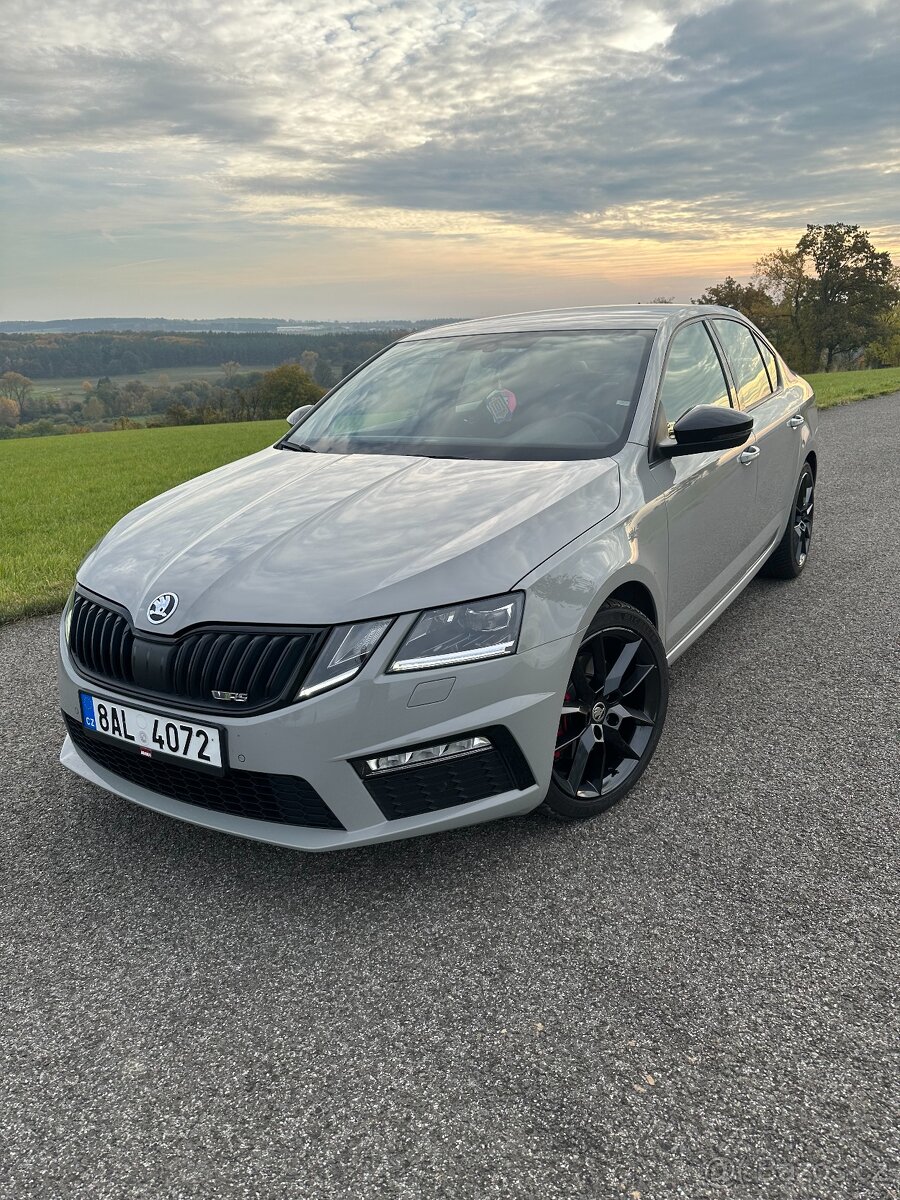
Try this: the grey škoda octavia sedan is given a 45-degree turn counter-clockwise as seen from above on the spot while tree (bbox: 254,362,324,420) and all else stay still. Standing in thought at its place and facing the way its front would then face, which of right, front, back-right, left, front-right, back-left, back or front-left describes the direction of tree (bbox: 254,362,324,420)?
back

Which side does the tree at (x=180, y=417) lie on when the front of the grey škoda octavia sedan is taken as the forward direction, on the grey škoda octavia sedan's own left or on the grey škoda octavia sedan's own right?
on the grey škoda octavia sedan's own right

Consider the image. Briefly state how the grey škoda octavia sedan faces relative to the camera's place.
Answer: facing the viewer and to the left of the viewer

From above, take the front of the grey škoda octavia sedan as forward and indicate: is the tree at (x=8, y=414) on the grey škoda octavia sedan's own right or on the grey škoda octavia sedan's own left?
on the grey škoda octavia sedan's own right
